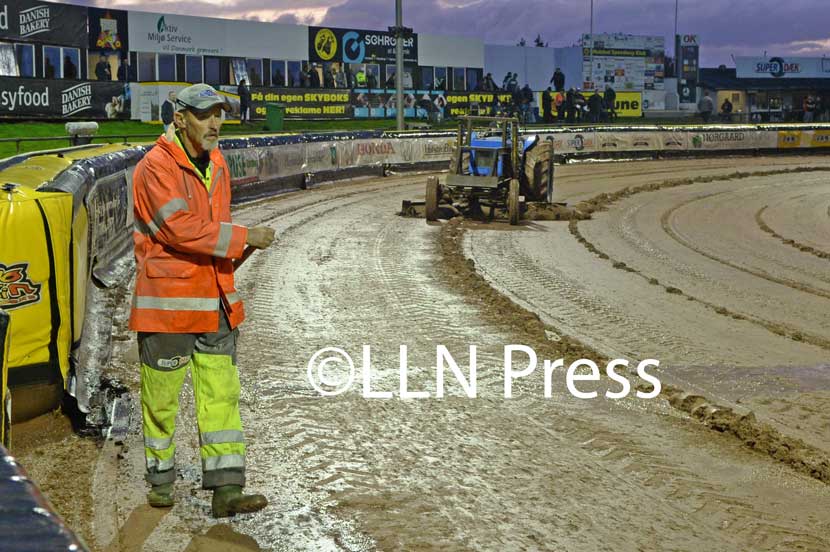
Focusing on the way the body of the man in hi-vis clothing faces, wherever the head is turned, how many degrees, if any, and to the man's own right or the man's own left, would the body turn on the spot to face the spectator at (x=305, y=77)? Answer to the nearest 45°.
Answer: approximately 135° to the man's own left

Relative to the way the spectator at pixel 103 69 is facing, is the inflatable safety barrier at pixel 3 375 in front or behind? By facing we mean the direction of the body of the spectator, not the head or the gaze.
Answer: in front

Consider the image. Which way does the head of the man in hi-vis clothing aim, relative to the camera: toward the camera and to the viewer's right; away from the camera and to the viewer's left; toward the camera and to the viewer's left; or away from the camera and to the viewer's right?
toward the camera and to the viewer's right

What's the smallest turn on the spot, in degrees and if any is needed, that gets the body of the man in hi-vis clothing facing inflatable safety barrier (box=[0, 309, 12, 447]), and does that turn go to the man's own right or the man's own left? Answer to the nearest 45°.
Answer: approximately 90° to the man's own right

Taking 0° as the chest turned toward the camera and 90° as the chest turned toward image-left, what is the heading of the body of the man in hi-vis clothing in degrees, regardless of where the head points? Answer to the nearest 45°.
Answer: approximately 315°

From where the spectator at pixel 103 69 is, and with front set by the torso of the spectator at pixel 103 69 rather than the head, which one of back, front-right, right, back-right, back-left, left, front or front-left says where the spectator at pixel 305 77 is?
back-left

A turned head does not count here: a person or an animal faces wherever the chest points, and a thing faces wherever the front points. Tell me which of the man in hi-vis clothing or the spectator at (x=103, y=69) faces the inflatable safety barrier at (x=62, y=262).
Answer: the spectator

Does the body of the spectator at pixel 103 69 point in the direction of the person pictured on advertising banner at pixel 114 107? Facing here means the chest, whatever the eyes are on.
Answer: yes

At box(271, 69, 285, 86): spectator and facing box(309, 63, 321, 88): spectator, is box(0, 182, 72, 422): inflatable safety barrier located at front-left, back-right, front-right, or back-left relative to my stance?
back-right

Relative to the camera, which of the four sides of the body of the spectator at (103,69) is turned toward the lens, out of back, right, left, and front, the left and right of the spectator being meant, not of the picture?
front

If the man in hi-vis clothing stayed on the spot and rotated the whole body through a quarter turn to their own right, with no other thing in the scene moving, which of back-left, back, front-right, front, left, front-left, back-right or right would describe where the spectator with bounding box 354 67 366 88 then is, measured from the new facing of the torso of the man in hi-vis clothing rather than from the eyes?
back-right

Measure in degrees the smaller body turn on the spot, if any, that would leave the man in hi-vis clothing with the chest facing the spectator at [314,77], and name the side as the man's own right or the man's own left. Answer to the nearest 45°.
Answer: approximately 135° to the man's own left
